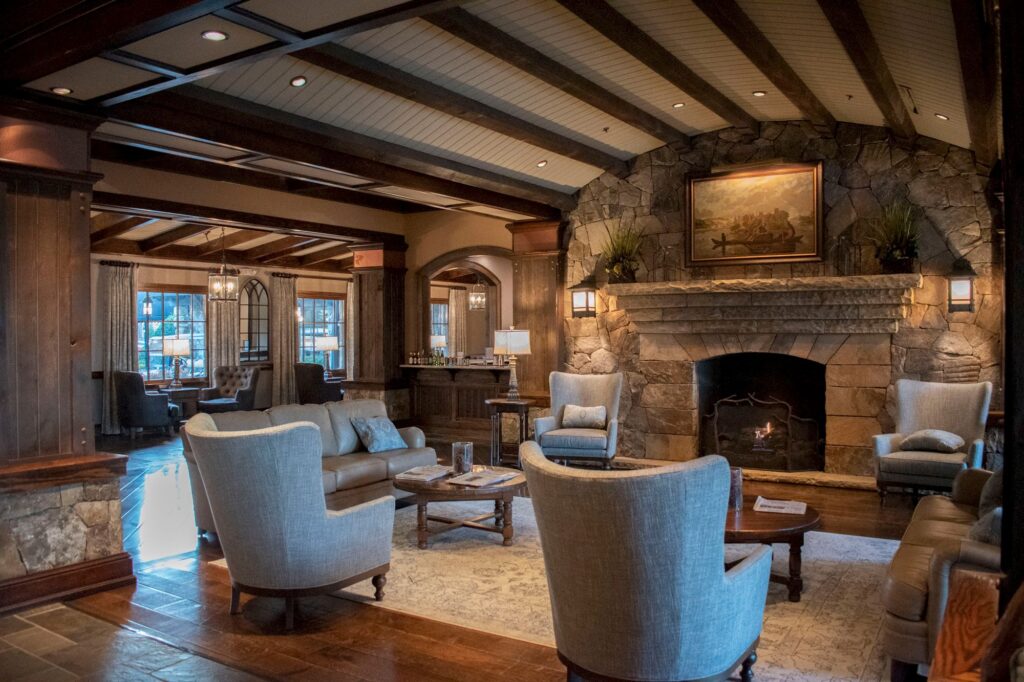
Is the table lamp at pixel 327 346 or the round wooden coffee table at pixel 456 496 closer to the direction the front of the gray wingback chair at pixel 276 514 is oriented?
the round wooden coffee table

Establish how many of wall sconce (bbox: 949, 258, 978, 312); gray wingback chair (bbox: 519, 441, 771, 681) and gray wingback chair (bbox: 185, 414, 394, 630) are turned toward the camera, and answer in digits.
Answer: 1

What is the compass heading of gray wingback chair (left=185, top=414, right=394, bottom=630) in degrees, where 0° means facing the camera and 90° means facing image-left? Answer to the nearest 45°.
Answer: approximately 225°

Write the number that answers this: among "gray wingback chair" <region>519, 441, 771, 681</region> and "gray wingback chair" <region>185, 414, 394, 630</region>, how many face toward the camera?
0

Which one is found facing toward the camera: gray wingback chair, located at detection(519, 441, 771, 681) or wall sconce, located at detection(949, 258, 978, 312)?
the wall sconce

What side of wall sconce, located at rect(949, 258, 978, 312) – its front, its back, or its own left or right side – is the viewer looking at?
front

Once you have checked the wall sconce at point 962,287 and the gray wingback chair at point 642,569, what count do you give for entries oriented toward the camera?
1

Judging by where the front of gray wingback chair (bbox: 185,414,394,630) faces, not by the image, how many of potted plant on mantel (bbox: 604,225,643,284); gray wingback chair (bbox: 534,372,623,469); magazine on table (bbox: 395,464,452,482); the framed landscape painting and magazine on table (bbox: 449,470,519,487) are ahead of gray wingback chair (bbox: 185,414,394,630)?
5

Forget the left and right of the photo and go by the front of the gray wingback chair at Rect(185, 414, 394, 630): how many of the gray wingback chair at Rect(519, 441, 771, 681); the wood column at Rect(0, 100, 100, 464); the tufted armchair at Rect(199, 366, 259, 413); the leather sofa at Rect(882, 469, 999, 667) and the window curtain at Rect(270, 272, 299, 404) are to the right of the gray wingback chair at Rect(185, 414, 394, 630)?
2

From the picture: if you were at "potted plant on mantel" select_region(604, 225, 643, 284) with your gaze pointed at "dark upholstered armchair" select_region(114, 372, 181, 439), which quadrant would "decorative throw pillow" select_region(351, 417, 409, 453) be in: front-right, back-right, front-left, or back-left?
front-left

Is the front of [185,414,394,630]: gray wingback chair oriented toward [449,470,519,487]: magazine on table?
yes

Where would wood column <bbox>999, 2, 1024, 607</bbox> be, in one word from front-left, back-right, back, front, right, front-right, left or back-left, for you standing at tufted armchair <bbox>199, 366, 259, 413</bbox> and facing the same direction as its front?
front-left

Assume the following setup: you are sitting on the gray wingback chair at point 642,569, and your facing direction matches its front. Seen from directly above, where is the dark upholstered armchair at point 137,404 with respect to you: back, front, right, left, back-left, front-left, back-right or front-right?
left

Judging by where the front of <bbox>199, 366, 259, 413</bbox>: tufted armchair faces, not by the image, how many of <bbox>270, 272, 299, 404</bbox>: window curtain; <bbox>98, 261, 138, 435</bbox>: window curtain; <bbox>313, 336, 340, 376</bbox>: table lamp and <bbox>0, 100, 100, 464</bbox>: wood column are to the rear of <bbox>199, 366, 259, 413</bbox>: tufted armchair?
2
